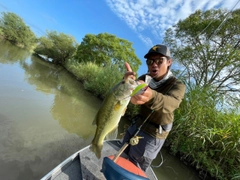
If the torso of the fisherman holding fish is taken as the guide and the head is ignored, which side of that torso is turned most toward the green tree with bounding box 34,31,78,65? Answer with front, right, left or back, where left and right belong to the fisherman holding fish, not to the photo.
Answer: right

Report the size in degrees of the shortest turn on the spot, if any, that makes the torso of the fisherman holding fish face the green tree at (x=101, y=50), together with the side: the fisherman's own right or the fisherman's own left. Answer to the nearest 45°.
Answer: approximately 90° to the fisherman's own right

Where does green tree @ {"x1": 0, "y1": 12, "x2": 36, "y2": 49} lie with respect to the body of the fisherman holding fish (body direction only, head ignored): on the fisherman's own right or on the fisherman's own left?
on the fisherman's own right

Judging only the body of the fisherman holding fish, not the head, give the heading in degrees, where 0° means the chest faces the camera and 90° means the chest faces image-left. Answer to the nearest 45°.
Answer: approximately 45°

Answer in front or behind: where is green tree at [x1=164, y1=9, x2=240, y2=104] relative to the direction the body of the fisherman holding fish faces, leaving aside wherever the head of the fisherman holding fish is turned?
behind

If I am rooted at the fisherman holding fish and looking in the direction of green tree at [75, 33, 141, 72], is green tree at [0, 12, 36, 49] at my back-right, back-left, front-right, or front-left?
front-left
